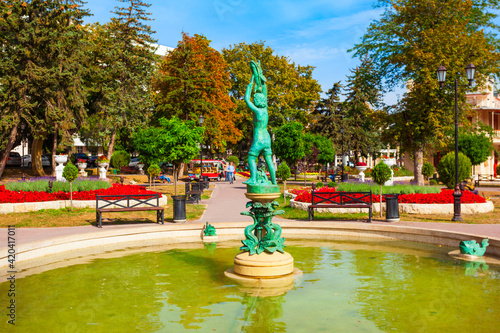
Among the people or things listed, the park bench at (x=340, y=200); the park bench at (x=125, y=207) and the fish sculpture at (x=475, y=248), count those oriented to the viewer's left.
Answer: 1

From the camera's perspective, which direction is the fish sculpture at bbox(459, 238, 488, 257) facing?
to the viewer's left

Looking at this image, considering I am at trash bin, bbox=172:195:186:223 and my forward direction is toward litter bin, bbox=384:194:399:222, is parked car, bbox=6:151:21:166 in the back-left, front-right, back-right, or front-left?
back-left

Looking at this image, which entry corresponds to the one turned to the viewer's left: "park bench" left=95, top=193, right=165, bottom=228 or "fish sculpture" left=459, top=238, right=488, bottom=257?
the fish sculpture

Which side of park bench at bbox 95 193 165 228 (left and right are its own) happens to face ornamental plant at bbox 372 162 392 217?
left

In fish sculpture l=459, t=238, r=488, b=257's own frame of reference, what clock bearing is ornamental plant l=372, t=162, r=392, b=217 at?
The ornamental plant is roughly at 2 o'clock from the fish sculpture.

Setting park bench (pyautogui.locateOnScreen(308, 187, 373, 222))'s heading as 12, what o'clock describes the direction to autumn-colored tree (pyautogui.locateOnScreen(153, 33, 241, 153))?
The autumn-colored tree is roughly at 5 o'clock from the park bench.

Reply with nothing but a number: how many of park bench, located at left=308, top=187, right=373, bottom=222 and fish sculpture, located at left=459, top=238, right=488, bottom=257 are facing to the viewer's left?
1

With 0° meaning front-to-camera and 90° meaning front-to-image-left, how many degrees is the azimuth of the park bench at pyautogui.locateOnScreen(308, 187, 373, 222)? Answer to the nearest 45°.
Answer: approximately 0°

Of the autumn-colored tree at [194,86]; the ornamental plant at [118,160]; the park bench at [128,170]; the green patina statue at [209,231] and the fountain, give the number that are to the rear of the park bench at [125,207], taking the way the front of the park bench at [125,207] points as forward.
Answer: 3

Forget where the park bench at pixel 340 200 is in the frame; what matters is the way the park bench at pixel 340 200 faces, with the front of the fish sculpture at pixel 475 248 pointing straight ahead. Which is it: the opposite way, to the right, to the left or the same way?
to the left

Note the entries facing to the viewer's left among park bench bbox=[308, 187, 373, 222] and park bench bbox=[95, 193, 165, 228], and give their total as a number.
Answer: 0
